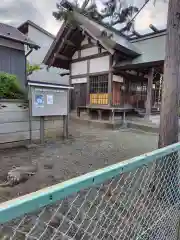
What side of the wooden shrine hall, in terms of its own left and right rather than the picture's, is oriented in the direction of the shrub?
right

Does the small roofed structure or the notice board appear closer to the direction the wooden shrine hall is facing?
the notice board

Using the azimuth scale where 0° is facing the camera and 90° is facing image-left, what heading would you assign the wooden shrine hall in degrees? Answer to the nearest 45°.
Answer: approximately 315°

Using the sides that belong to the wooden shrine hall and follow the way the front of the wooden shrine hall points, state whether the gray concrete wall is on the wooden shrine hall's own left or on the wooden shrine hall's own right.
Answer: on the wooden shrine hall's own right

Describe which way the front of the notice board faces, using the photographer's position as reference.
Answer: facing the viewer and to the right of the viewer

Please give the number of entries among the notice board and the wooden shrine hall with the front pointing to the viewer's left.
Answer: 0

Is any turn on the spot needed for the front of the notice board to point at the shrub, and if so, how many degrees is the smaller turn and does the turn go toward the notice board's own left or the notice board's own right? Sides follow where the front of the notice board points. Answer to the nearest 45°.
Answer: approximately 135° to the notice board's own right

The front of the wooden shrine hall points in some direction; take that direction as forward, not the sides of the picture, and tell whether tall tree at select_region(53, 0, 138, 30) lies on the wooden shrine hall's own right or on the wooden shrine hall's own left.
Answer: on the wooden shrine hall's own right
